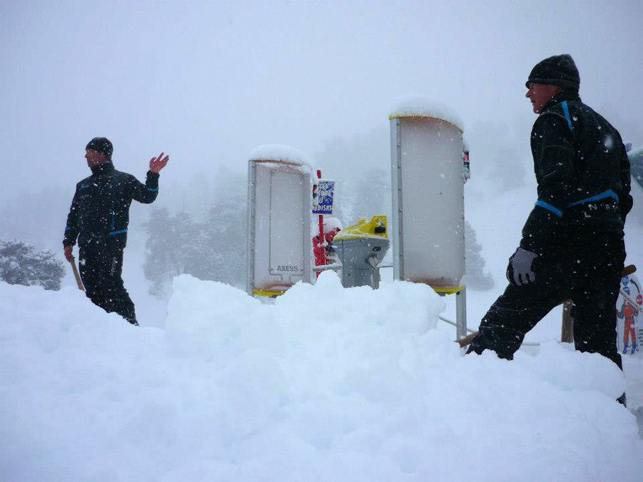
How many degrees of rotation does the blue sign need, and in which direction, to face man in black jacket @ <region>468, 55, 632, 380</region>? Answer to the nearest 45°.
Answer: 0° — it already faces them

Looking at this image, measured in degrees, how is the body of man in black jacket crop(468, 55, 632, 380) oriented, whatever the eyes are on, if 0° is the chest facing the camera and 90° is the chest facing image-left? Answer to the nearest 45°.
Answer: approximately 135°

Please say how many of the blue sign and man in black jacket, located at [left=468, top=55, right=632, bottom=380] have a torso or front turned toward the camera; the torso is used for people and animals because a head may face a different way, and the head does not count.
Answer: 1

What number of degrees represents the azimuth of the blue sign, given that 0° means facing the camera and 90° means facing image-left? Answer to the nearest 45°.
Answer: approximately 0°

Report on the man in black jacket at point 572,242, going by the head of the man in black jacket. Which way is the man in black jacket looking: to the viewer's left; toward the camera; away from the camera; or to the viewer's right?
to the viewer's left
